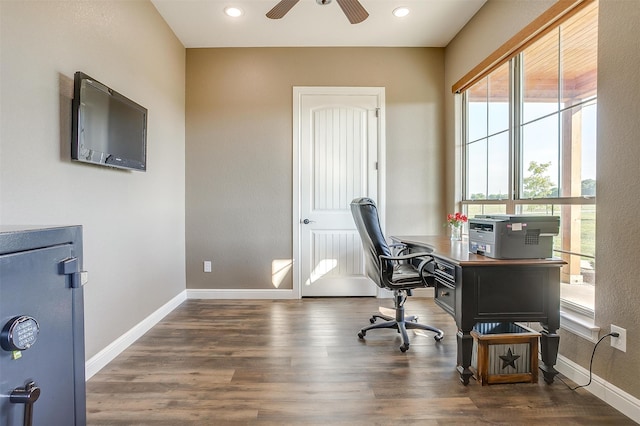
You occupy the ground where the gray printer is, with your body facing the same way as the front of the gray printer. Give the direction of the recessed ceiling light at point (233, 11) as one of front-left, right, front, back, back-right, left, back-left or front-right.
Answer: front-right

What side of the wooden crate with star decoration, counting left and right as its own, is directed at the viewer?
front

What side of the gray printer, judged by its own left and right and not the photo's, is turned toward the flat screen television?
front

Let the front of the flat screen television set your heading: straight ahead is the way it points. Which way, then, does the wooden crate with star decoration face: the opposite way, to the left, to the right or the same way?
to the right

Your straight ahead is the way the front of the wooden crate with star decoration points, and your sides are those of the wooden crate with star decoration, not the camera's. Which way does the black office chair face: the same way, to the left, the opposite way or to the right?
to the left

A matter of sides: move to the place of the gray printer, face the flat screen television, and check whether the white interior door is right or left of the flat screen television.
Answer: right

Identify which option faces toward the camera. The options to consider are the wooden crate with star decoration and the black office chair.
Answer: the wooden crate with star decoration

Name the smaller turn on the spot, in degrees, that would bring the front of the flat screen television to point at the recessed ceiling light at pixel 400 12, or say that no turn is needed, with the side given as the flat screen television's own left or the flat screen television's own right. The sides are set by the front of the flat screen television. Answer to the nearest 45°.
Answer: approximately 45° to the flat screen television's own left

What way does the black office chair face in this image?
to the viewer's right

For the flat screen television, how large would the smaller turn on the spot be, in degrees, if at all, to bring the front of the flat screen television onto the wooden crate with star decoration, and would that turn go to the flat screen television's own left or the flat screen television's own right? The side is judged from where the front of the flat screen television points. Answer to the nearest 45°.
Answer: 0° — it already faces it

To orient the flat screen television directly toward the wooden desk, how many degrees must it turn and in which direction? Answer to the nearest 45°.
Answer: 0° — it already faces it

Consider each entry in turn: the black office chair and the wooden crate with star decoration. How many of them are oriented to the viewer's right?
1

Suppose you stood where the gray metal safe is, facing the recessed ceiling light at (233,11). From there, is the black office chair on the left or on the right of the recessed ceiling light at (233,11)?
right
